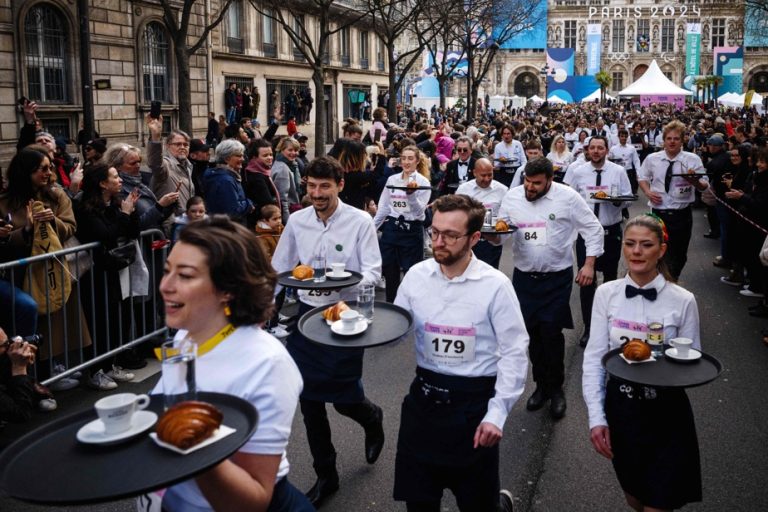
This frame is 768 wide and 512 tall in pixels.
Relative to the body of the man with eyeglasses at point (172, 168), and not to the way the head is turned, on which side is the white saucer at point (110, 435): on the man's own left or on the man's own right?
on the man's own right

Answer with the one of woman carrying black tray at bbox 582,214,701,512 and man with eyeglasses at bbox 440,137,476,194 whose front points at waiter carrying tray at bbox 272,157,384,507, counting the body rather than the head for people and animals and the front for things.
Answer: the man with eyeglasses

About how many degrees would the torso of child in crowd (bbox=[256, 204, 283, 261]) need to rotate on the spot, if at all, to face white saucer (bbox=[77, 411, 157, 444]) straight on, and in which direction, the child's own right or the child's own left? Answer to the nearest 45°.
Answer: approximately 45° to the child's own right

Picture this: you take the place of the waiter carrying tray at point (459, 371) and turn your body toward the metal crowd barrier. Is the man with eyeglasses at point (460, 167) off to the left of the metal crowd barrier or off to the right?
right

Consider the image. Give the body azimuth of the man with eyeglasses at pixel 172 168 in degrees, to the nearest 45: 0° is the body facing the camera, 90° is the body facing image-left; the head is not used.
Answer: approximately 315°

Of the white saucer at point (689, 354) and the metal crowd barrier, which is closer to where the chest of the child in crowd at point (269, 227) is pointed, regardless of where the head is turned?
the white saucer

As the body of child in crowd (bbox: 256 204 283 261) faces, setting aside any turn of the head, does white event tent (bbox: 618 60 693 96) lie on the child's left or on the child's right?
on the child's left

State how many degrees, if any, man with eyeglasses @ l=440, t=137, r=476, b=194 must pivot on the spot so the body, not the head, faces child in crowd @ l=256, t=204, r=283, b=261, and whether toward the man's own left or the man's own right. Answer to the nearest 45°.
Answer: approximately 45° to the man's own right

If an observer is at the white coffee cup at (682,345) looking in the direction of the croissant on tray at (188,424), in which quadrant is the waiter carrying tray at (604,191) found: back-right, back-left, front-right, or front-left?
back-right

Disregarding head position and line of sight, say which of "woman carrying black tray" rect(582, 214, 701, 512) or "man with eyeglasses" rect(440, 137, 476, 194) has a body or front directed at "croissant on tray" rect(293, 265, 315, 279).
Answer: the man with eyeglasses

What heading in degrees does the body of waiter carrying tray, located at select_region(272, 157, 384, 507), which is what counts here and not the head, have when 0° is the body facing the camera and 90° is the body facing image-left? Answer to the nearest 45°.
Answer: approximately 0°
